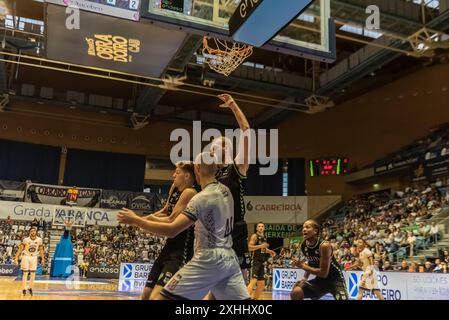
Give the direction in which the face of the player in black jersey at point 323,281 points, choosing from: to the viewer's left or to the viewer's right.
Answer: to the viewer's left

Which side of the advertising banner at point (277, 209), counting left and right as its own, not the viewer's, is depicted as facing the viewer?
front

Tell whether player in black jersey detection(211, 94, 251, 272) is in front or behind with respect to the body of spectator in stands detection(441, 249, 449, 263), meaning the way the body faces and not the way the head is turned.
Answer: in front

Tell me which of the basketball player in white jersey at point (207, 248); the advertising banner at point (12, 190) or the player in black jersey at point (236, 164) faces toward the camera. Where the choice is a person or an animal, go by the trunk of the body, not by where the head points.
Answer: the advertising banner

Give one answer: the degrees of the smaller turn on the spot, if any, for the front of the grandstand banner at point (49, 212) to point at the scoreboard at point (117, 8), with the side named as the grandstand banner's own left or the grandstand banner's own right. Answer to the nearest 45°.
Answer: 0° — it already faces it

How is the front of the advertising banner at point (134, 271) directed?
toward the camera

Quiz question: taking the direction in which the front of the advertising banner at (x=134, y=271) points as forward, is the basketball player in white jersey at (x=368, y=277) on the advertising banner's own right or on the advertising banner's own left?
on the advertising banner's own left

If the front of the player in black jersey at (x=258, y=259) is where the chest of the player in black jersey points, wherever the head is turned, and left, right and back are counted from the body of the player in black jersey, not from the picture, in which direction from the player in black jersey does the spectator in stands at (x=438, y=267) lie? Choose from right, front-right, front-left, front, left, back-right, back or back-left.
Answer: left

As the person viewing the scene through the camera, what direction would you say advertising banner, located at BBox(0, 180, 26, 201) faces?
facing the viewer

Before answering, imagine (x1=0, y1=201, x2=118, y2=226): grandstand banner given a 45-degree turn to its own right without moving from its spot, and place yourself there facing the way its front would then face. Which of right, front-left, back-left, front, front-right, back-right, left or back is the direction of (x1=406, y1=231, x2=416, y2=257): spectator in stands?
left

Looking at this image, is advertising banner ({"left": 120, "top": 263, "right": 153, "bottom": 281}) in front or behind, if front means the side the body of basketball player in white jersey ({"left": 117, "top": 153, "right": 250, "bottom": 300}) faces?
in front

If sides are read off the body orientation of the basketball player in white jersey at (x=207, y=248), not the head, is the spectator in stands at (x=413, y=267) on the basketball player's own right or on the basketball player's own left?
on the basketball player's own right

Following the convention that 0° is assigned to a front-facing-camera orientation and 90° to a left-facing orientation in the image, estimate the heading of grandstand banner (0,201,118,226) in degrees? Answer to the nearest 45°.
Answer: approximately 0°
